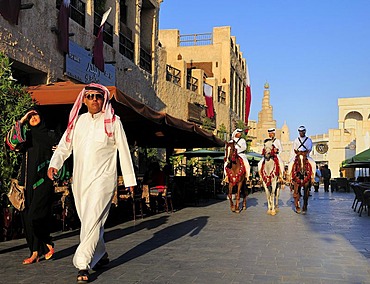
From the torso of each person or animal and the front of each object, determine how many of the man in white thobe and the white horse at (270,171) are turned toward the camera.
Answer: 2

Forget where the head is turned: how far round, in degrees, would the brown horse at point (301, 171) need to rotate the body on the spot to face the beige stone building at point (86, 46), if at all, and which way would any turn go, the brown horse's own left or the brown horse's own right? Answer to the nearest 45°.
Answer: approximately 90° to the brown horse's own right

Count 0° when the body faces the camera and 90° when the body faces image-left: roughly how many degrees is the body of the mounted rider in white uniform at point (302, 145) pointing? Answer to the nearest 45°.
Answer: approximately 0°

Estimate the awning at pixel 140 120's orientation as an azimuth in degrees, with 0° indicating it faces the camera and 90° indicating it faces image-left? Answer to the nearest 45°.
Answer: approximately 315°

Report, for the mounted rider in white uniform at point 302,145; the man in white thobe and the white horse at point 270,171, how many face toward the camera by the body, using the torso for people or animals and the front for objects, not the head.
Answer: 3

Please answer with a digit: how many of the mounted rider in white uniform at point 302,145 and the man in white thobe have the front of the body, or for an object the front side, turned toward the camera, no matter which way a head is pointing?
2
